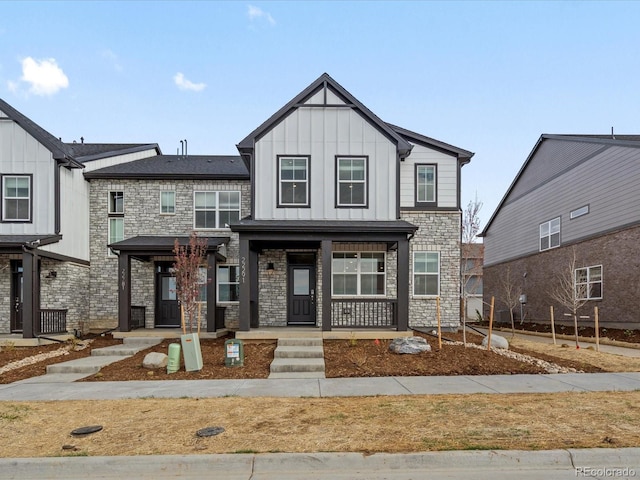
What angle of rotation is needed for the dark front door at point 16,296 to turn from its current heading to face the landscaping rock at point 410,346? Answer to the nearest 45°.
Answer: approximately 45° to its left

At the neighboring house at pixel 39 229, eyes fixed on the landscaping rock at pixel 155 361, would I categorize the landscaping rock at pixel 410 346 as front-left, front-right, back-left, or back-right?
front-left

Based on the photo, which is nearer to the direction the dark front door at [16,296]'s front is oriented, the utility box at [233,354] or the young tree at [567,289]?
the utility box

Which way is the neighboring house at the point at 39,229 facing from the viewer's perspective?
toward the camera

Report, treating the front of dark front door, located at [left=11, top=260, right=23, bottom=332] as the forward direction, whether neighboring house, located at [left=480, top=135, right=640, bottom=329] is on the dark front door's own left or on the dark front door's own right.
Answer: on the dark front door's own left

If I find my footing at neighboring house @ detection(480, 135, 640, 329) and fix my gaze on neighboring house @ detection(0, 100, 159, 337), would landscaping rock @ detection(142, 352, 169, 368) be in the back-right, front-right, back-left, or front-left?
front-left

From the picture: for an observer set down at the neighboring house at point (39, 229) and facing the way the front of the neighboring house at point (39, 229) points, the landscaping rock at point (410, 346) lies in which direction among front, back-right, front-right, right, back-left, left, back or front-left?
front-left

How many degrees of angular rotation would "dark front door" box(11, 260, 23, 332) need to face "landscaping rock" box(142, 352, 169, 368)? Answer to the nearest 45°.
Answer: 0° — it already faces it

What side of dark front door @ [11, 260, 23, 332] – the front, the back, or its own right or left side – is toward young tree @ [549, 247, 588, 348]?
left

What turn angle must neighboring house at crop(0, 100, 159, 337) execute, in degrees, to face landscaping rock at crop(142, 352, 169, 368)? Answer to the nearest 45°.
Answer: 0° — it already faces it

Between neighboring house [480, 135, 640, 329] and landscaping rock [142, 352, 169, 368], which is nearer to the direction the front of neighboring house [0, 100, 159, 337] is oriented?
the landscaping rock

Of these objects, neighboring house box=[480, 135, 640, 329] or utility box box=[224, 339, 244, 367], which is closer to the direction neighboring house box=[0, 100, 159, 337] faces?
the utility box
